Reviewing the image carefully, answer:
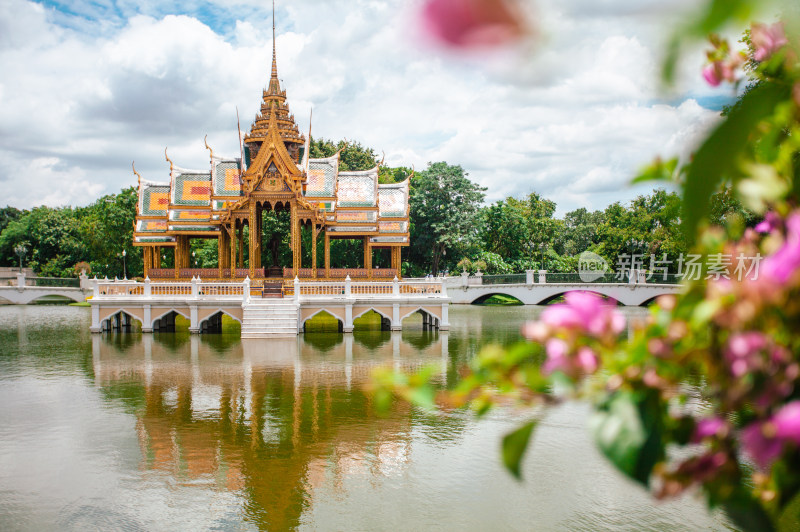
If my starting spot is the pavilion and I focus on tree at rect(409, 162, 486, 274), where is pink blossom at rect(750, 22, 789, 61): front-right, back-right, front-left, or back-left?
back-right

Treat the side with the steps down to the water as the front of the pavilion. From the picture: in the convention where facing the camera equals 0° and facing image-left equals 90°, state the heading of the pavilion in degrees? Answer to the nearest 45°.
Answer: approximately 0°

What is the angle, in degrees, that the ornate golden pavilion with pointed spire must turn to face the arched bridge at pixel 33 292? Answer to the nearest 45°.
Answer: approximately 135° to its right

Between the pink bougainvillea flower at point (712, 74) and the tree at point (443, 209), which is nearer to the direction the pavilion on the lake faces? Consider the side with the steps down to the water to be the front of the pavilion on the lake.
the pink bougainvillea flower

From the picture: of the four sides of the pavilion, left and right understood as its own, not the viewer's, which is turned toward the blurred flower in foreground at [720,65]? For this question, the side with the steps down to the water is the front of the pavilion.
front

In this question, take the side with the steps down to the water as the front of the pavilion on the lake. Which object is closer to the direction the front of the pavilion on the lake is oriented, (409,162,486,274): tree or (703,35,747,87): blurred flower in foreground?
the blurred flower in foreground

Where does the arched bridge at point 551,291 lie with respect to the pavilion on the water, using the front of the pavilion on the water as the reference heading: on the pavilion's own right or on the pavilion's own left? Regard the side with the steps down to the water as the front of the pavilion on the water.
on the pavilion's own left

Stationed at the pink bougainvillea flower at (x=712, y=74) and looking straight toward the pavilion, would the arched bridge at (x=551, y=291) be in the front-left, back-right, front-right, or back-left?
front-right

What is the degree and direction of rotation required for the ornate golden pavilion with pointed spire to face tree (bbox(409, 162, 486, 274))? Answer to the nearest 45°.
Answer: approximately 135° to its left

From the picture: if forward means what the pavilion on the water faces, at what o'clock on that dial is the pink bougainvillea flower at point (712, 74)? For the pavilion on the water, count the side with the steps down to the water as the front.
The pink bougainvillea flower is roughly at 12 o'clock from the pavilion on the water.

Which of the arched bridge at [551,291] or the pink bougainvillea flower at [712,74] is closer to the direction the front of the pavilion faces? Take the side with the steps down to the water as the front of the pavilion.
the pink bougainvillea flower

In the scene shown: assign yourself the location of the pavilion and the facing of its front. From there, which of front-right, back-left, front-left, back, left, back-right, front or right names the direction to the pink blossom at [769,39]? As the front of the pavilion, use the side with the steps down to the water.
front

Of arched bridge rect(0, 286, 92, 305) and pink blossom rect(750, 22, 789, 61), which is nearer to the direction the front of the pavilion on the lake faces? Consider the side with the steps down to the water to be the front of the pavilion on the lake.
the pink blossom

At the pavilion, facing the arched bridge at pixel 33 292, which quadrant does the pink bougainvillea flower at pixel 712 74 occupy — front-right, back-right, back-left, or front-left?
back-left
